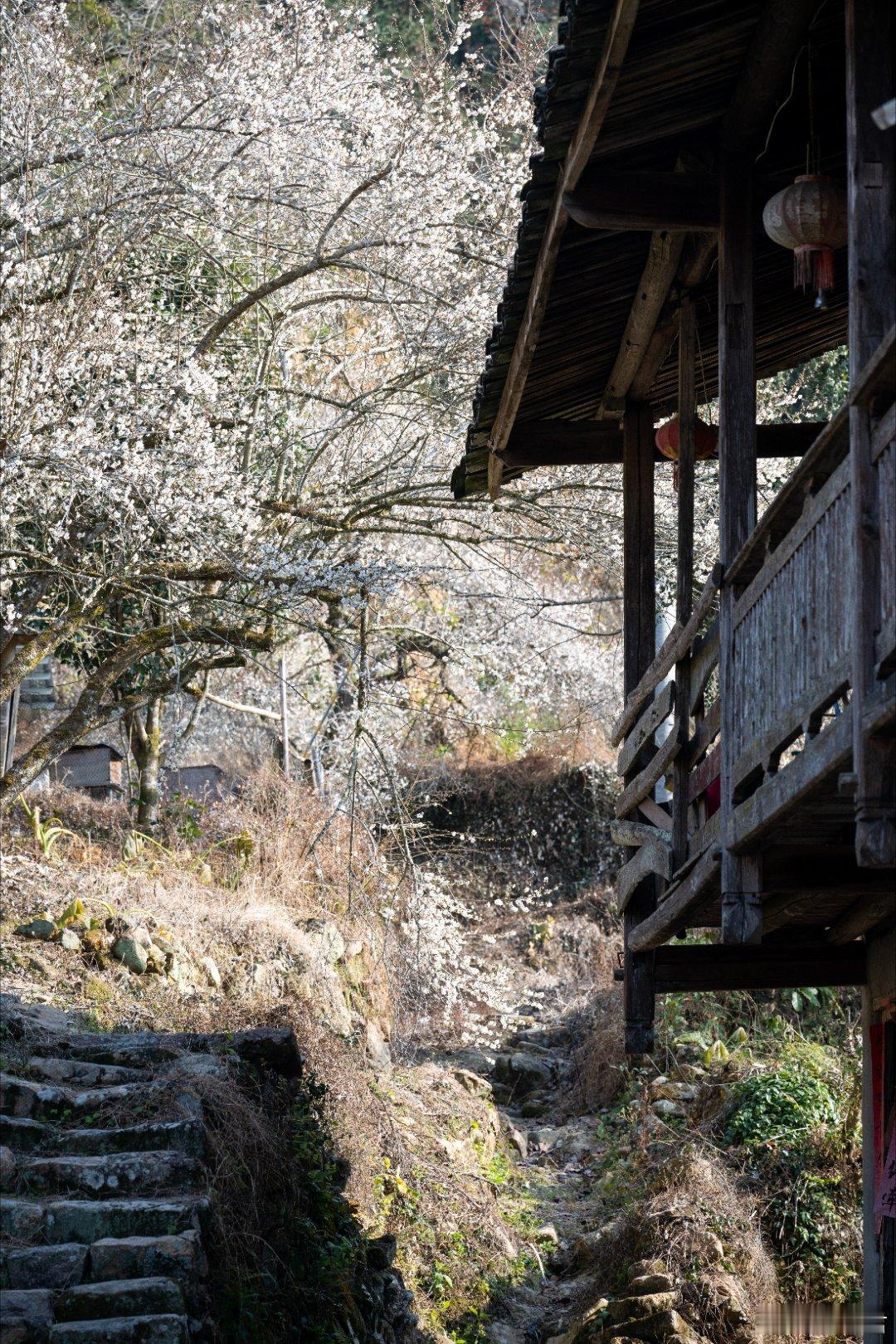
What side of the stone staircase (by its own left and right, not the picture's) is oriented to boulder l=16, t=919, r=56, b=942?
back

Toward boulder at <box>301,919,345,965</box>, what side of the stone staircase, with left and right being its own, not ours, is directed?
back

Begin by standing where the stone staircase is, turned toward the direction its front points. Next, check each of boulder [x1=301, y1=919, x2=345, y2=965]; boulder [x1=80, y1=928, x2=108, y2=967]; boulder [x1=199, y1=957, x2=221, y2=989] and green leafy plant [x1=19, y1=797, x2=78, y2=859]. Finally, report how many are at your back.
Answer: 4

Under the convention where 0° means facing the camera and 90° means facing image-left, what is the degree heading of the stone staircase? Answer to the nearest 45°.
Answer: approximately 0°

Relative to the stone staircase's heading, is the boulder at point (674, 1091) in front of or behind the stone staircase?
behind

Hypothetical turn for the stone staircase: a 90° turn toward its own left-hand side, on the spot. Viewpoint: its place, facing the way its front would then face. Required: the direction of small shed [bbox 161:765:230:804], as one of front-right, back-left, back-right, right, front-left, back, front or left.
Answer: left

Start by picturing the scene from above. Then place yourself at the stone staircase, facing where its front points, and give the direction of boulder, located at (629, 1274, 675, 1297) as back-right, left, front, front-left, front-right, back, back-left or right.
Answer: back-left

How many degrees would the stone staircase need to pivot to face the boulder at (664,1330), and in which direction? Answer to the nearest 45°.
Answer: approximately 135° to its left

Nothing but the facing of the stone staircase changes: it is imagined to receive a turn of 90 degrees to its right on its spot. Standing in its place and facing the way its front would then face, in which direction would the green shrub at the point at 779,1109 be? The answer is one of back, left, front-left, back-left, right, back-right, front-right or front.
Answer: back-right

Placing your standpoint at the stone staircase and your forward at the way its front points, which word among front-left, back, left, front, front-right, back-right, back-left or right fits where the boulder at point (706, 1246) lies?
back-left

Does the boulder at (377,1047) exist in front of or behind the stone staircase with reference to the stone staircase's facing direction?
behind

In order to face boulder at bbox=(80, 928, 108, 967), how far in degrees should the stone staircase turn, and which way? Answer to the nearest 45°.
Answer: approximately 180°
